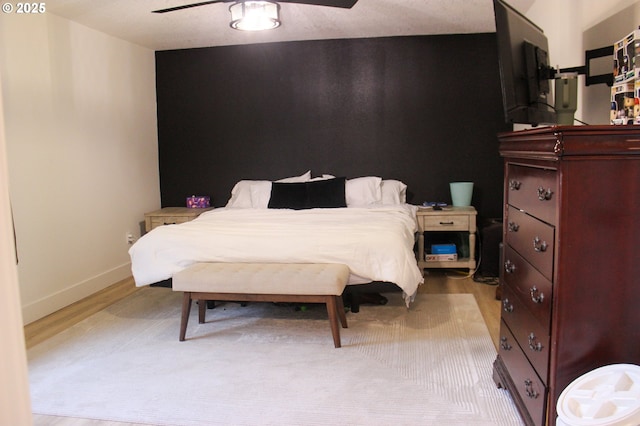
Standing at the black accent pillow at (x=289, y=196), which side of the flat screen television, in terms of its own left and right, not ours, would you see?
front

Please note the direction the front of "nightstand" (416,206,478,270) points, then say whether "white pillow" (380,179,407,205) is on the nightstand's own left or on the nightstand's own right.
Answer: on the nightstand's own right

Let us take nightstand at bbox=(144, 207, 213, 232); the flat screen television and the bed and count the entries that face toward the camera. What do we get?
2

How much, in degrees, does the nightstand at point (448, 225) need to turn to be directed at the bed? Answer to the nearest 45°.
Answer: approximately 45° to its right

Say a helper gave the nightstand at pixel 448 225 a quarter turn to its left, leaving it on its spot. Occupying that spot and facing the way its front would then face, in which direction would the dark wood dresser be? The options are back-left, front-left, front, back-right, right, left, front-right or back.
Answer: right

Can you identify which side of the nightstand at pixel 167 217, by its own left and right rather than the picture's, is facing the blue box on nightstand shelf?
left

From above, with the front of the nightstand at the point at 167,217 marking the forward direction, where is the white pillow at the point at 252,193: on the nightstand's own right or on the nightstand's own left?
on the nightstand's own left

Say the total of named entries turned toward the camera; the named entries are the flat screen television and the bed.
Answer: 1

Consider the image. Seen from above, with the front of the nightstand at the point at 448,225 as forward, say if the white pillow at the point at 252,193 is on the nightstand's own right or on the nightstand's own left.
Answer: on the nightstand's own right

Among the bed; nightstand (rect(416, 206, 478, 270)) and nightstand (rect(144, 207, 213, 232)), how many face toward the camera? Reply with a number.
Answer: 3

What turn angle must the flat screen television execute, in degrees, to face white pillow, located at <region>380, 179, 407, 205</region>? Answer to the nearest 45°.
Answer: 0° — it already faces it

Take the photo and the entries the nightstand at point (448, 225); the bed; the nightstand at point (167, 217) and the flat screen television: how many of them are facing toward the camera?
3

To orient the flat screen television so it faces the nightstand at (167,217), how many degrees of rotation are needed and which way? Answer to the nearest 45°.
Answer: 0° — it already faces it

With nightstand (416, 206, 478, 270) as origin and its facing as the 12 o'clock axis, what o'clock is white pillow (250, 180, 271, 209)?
The white pillow is roughly at 3 o'clock from the nightstand.

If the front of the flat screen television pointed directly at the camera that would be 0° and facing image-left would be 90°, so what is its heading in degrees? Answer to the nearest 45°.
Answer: approximately 135°

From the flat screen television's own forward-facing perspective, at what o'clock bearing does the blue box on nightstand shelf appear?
The blue box on nightstand shelf is roughly at 1 o'clock from the flat screen television.
